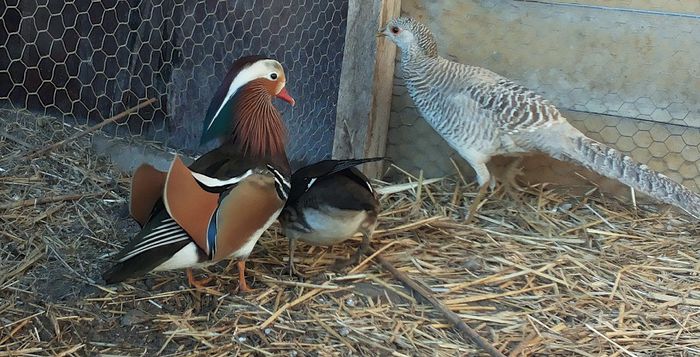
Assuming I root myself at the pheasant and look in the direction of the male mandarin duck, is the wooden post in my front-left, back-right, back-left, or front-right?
front-right

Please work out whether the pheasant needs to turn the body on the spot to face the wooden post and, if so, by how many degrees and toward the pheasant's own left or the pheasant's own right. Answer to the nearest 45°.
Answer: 0° — it already faces it

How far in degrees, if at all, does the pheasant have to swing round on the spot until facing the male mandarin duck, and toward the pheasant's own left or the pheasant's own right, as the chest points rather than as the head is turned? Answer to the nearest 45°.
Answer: approximately 45° to the pheasant's own left

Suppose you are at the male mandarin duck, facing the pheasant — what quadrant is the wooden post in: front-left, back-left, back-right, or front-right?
front-left

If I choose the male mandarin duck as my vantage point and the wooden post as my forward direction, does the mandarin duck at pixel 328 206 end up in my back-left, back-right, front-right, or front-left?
front-right

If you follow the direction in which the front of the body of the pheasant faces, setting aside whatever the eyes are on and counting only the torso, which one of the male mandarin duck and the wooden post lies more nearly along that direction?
the wooden post

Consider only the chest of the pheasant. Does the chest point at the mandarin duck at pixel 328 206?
no

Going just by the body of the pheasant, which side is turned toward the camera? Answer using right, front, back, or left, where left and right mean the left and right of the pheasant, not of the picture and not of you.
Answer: left

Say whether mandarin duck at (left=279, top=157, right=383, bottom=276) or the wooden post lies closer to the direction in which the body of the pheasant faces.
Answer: the wooden post
